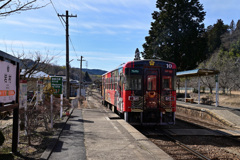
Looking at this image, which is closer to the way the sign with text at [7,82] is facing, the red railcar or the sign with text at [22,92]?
the red railcar

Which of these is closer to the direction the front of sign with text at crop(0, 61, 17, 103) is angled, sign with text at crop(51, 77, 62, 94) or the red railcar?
the red railcar

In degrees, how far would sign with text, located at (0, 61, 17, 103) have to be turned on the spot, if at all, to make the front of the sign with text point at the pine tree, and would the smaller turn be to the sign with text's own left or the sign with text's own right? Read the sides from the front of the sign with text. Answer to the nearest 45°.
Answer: approximately 90° to the sign with text's own left

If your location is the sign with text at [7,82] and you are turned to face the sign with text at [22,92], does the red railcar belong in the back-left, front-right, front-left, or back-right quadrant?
front-right

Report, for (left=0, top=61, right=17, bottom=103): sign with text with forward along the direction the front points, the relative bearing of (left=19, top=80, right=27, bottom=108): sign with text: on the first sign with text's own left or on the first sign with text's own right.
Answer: on the first sign with text's own left

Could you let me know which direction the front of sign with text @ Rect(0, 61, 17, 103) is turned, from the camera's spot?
facing the viewer and to the right of the viewer

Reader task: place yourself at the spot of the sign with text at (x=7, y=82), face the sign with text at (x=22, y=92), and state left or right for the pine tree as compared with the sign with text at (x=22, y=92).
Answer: right

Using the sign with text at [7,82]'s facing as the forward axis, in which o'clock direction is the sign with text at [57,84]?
the sign with text at [57,84] is roughly at 8 o'clock from the sign with text at [7,82].

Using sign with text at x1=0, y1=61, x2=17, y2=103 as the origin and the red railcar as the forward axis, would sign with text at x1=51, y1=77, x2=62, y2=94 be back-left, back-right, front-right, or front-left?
front-left

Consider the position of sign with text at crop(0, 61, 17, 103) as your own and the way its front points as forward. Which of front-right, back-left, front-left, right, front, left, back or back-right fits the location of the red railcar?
left
